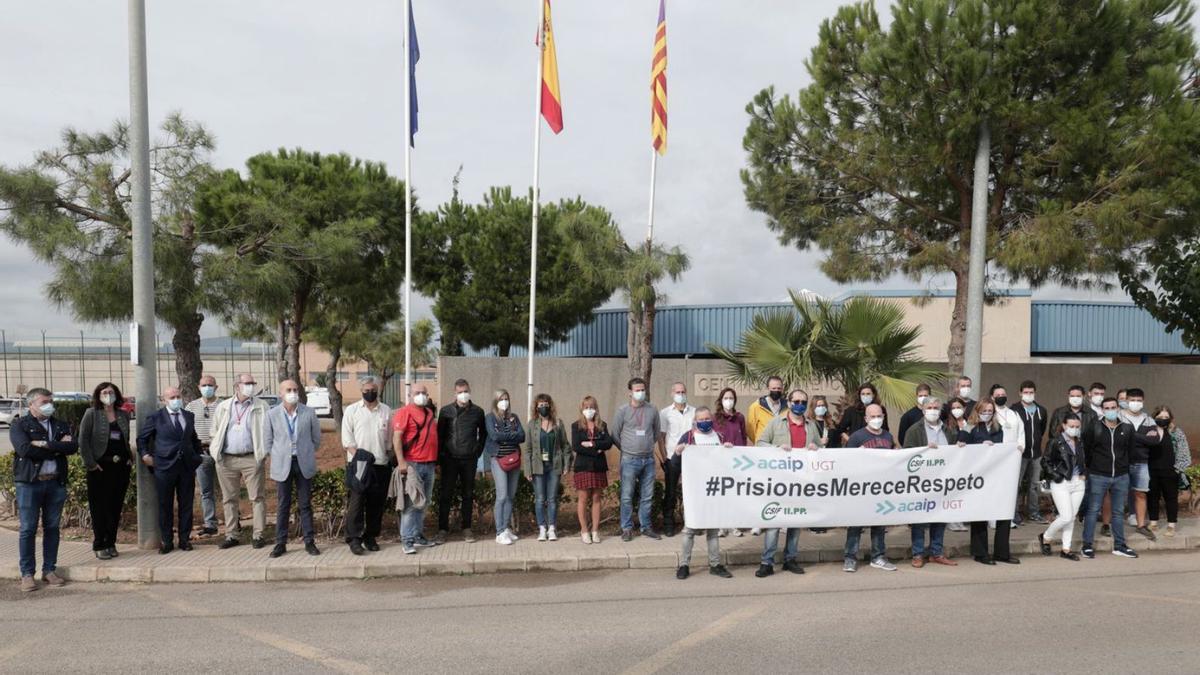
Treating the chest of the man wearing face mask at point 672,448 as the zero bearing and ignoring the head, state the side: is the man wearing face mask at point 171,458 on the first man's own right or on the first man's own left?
on the first man's own right

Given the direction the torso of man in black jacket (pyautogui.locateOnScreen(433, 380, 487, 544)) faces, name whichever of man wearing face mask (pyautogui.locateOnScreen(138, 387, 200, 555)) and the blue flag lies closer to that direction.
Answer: the man wearing face mask

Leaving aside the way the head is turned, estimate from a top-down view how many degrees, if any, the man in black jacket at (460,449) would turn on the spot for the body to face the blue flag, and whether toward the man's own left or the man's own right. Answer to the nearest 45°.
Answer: approximately 180°

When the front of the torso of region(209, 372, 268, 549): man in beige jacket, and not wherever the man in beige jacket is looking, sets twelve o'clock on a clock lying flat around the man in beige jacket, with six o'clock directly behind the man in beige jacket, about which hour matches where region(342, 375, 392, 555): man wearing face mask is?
The man wearing face mask is roughly at 10 o'clock from the man in beige jacket.

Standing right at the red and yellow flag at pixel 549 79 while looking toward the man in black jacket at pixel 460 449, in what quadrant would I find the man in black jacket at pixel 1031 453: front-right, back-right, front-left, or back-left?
front-left

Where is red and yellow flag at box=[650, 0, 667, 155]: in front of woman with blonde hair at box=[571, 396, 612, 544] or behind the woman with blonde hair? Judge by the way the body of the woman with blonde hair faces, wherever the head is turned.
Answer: behind

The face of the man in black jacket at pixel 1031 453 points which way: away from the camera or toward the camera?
toward the camera

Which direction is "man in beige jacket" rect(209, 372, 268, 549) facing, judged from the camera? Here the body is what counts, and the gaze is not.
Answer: toward the camera

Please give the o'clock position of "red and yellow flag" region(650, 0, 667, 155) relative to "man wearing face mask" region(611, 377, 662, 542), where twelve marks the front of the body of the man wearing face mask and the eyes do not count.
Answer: The red and yellow flag is roughly at 6 o'clock from the man wearing face mask.

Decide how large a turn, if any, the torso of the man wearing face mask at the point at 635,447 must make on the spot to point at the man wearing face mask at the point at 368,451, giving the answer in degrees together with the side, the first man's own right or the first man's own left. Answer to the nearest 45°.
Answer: approximately 90° to the first man's own right

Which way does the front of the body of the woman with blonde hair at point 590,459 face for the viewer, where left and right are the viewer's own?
facing the viewer

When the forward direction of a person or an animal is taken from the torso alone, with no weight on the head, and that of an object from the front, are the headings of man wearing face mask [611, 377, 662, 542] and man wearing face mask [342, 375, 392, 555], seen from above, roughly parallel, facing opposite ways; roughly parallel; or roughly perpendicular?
roughly parallel

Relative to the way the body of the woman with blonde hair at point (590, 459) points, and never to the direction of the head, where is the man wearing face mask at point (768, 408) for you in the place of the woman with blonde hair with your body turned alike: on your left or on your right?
on your left

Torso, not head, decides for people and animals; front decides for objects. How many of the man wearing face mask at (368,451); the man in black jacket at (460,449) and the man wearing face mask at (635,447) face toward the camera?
3
